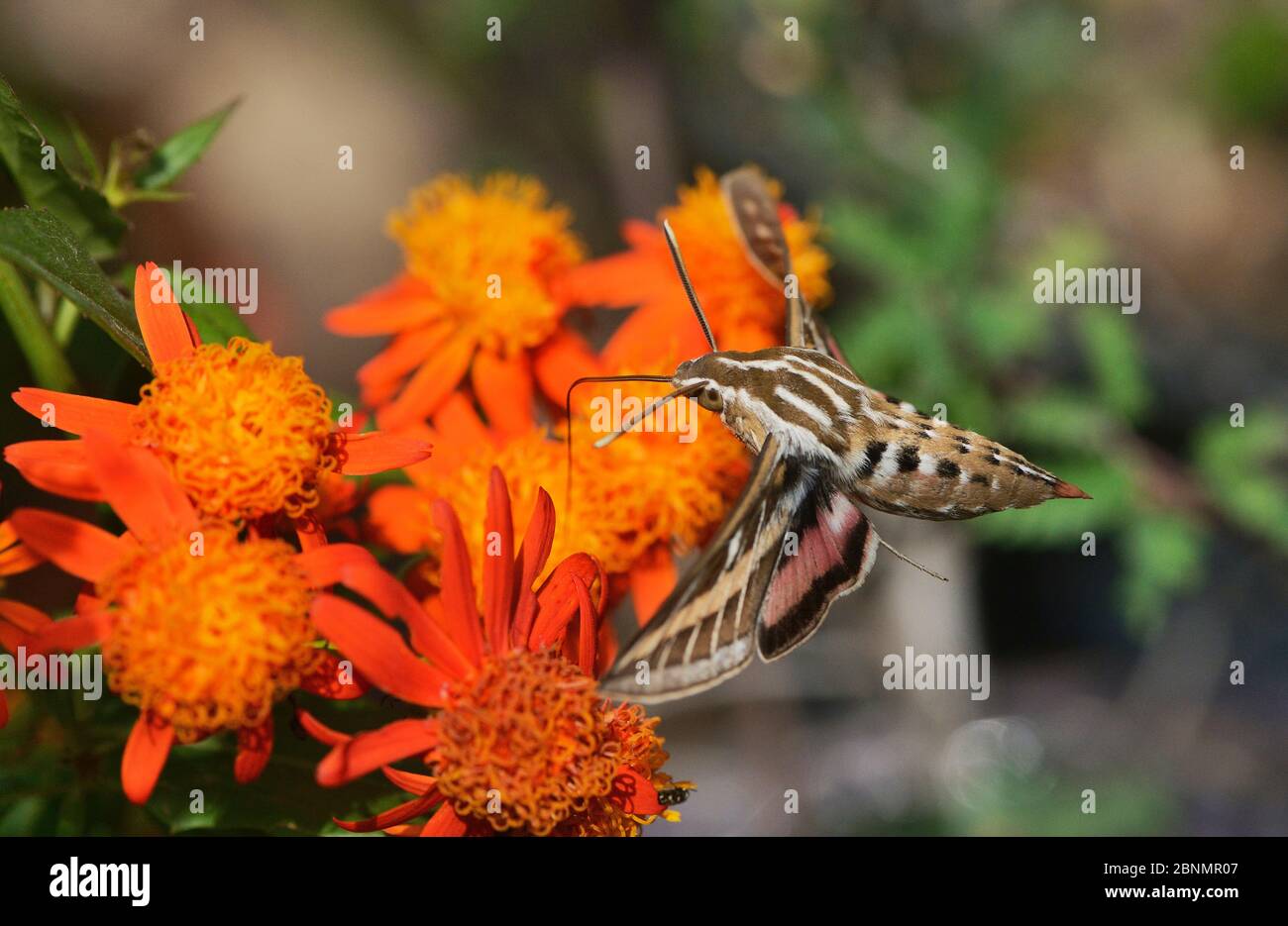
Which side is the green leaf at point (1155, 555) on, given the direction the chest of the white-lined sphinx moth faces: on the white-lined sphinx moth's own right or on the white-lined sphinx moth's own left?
on the white-lined sphinx moth's own right

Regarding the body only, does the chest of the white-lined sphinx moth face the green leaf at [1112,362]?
no

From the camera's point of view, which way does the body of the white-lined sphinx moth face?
to the viewer's left
